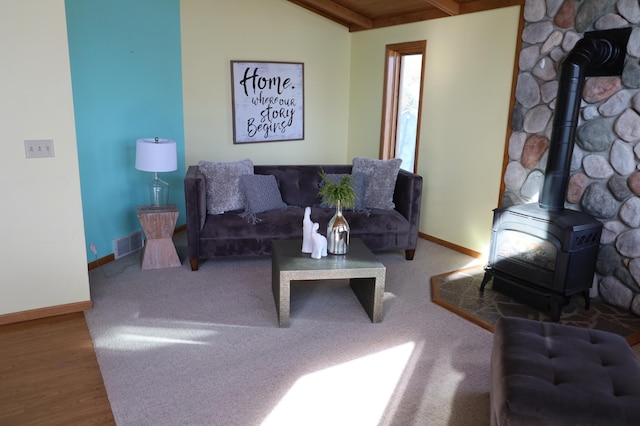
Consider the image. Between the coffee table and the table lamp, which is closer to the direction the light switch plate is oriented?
the coffee table

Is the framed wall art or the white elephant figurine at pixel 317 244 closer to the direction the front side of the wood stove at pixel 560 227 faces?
the white elephant figurine

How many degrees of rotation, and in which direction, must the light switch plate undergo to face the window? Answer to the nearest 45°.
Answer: approximately 90° to its left

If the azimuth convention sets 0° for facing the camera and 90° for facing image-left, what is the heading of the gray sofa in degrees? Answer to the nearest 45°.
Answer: approximately 0°
